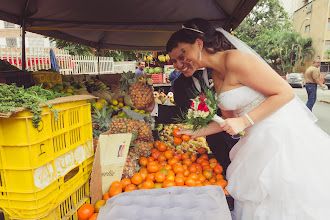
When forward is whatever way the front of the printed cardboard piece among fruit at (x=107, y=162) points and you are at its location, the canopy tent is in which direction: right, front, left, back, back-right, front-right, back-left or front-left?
back

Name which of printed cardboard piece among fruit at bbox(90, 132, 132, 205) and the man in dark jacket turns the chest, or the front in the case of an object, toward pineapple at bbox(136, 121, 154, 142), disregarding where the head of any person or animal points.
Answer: the man in dark jacket

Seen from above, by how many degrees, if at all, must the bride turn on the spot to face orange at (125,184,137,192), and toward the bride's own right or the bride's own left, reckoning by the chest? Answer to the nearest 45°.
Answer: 0° — they already face it

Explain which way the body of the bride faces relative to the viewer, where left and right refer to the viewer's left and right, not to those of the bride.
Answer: facing to the left of the viewer

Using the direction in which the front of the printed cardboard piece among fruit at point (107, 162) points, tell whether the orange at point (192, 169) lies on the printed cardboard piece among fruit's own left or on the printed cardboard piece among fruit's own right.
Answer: on the printed cardboard piece among fruit's own left

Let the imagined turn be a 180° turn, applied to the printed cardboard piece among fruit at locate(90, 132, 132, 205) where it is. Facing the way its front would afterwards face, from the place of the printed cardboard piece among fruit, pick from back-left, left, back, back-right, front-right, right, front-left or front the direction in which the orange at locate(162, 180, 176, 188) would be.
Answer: right

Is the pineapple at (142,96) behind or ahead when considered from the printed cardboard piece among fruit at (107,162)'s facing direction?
behind

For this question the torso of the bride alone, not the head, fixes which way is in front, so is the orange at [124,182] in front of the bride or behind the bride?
in front

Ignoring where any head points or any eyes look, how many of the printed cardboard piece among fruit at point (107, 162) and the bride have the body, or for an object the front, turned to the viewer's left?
1

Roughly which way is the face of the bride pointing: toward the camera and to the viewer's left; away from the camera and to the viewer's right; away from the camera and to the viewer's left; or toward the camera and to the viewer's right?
toward the camera and to the viewer's left

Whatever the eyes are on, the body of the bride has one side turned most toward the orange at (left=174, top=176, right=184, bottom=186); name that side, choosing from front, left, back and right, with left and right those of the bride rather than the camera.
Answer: front

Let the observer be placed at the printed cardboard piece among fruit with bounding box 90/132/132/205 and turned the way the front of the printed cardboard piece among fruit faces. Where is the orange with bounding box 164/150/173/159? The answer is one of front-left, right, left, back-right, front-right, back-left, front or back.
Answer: back-left
